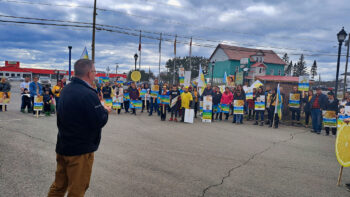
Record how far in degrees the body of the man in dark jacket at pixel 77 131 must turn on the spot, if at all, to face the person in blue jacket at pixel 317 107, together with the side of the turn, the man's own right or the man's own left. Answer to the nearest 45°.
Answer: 0° — they already face them

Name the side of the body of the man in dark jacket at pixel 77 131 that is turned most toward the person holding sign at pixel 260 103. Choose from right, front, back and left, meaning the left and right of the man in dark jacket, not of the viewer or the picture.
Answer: front

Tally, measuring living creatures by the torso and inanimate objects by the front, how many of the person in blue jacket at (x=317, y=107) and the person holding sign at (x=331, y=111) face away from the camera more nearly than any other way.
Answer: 0

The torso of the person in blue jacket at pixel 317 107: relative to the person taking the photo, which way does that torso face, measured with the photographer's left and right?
facing the viewer and to the left of the viewer

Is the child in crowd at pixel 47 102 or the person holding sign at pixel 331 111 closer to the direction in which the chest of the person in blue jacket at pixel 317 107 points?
the child in crowd

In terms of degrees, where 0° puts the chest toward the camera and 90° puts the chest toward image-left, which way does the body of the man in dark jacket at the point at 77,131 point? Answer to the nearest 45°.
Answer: approximately 225°

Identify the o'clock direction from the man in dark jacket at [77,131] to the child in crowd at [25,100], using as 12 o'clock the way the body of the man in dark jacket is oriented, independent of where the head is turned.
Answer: The child in crowd is roughly at 10 o'clock from the man in dark jacket.

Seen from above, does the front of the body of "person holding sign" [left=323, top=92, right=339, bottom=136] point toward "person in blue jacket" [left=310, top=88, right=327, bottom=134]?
no

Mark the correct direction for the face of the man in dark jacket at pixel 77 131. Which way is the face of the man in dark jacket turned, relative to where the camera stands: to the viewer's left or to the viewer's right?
to the viewer's right

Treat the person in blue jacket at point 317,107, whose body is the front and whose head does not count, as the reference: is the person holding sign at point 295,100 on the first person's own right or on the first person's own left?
on the first person's own right

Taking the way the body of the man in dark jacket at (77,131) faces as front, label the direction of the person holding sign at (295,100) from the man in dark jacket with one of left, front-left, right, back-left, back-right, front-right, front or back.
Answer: front

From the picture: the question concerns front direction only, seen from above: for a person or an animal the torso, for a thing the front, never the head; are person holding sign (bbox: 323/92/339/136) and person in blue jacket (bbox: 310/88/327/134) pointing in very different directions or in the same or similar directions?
same or similar directions

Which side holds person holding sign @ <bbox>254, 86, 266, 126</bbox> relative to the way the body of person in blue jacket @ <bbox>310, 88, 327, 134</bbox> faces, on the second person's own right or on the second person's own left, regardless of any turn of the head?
on the second person's own right

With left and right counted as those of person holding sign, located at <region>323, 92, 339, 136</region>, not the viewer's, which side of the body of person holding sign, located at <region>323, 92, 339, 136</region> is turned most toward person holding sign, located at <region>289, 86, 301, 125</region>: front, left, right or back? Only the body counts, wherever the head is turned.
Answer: right

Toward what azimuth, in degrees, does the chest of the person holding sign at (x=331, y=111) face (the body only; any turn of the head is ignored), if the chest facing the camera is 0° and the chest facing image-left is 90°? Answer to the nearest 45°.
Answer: approximately 45°
